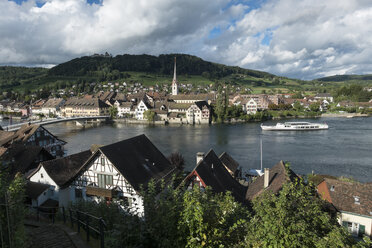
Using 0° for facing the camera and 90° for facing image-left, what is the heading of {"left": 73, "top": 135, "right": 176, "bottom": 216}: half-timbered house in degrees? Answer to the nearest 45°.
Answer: approximately 45°

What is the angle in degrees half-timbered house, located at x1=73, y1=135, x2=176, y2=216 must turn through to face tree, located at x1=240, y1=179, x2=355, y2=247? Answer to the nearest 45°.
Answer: approximately 45° to its left

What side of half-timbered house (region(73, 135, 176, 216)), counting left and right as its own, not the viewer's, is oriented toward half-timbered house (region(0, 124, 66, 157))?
right

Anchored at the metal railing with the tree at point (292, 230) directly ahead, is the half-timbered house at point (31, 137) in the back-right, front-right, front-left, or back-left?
back-left

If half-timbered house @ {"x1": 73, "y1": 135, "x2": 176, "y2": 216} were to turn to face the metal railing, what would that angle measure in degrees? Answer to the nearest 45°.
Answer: approximately 45° to its left

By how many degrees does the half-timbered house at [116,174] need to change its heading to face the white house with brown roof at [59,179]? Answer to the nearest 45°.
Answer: approximately 90° to its right
